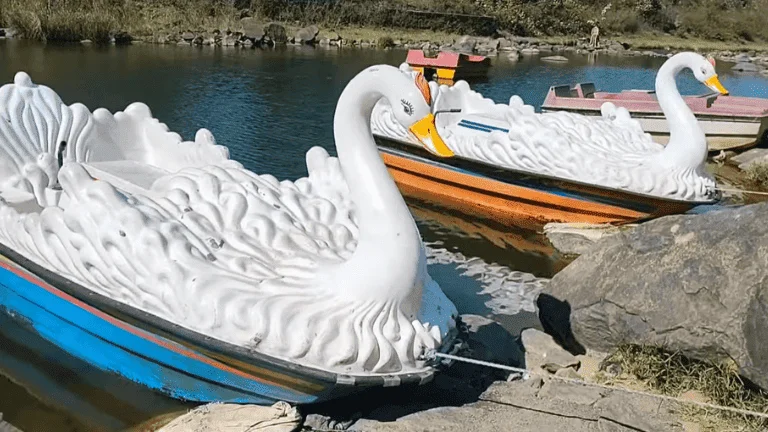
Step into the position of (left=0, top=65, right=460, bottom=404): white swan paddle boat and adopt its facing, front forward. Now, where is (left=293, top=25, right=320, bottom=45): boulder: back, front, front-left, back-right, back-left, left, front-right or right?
back-left

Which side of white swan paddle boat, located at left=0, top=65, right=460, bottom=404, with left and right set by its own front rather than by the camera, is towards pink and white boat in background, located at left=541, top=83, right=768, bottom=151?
left

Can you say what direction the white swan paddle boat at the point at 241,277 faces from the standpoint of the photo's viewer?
facing the viewer and to the right of the viewer

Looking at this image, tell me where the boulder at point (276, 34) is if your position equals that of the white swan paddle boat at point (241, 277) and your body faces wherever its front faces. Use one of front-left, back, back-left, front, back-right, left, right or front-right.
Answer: back-left

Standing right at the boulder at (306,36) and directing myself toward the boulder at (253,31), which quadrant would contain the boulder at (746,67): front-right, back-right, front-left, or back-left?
back-left

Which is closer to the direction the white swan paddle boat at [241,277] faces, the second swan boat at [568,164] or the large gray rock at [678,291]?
the large gray rock

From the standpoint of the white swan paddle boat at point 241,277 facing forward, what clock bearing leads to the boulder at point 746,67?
The boulder is roughly at 9 o'clock from the white swan paddle boat.

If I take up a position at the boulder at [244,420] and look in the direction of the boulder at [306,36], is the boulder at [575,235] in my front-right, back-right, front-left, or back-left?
front-right

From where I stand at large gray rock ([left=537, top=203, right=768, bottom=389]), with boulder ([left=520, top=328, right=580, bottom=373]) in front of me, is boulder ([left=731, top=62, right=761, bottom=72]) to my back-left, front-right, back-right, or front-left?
back-right

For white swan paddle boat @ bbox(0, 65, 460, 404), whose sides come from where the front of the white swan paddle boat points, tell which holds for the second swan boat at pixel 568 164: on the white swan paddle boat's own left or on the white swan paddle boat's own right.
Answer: on the white swan paddle boat's own left

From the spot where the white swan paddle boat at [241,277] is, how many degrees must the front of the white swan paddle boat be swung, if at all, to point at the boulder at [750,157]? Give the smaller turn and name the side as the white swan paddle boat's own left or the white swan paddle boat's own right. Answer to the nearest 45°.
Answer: approximately 90° to the white swan paddle boat's own left
